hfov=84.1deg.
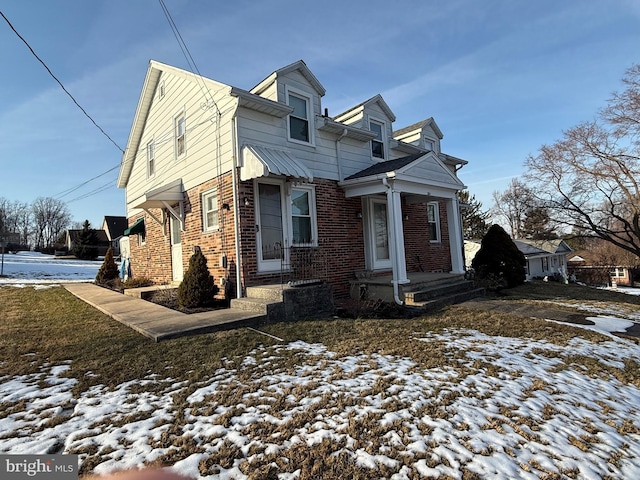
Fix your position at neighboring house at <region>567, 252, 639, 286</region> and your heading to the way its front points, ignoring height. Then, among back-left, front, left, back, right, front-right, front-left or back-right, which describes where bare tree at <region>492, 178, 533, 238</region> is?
right

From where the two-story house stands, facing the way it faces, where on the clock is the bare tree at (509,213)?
The bare tree is roughly at 9 o'clock from the two-story house.

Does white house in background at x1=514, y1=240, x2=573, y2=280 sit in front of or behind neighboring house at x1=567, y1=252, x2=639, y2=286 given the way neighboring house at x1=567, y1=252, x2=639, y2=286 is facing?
in front

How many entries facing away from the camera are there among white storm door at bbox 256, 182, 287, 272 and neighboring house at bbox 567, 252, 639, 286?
0

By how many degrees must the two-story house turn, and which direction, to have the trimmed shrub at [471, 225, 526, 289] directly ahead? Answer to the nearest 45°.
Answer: approximately 45° to its left

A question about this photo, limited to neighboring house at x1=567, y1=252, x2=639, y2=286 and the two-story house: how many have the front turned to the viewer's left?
0

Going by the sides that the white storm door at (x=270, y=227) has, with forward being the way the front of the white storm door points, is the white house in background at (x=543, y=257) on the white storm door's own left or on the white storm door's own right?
on the white storm door's own left

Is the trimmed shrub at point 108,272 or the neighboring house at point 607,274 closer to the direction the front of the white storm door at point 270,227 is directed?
the neighboring house

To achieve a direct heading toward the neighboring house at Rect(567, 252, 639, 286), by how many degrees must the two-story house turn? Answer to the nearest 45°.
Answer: approximately 90° to its left

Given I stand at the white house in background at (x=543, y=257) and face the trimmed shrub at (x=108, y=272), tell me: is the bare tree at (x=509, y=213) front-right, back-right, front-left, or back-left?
back-right

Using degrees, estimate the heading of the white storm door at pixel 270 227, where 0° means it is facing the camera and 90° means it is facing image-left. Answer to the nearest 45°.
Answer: approximately 315°

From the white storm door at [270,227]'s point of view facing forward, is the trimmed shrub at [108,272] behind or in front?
behind

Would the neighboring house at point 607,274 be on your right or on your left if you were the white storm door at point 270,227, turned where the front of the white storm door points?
on your left

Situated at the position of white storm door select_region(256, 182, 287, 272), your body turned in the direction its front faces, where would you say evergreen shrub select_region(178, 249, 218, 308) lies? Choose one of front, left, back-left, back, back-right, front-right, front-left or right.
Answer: back-right
